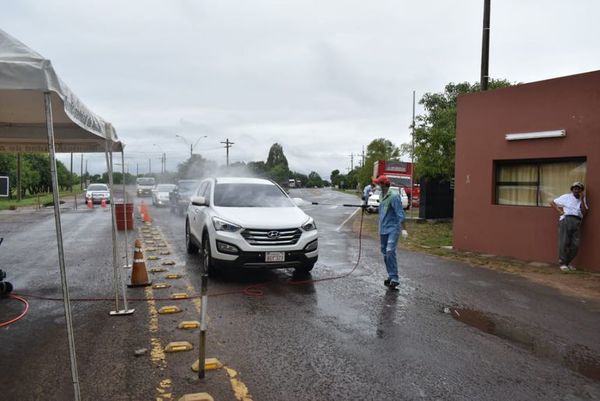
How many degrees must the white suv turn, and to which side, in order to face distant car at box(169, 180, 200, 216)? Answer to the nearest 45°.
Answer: approximately 135° to its left

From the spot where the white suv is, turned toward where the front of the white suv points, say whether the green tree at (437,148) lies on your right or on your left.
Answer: on your left

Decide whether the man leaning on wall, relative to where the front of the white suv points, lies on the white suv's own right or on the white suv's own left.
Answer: on the white suv's own left

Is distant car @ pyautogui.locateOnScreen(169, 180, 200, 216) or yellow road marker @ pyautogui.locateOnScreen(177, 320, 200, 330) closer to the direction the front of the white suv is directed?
the yellow road marker

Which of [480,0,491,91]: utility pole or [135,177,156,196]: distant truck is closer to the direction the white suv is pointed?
the utility pole

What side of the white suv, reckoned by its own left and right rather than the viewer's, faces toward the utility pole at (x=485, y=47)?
left

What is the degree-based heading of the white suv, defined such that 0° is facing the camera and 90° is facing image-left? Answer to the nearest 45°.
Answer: approximately 315°

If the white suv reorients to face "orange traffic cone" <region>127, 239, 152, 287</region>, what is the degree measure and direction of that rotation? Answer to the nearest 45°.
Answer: approximately 45° to its right
